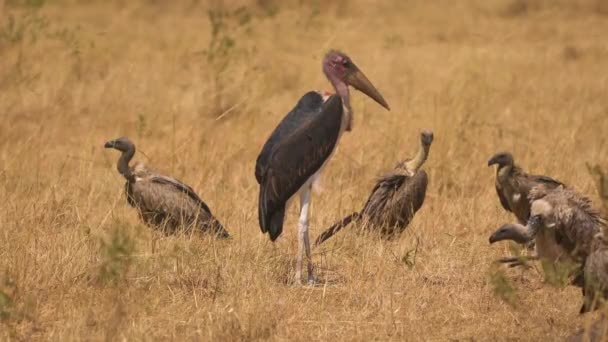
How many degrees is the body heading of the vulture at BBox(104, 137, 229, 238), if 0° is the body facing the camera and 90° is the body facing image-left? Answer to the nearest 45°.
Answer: approximately 90°

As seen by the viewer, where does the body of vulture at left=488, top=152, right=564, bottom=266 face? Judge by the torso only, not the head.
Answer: to the viewer's left

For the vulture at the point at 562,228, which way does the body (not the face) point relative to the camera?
to the viewer's left

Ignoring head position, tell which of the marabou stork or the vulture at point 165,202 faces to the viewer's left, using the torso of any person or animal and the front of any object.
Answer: the vulture

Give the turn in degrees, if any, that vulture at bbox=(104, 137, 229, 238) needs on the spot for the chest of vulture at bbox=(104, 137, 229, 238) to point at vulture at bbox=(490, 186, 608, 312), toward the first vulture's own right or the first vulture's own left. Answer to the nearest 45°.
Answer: approximately 135° to the first vulture's own left

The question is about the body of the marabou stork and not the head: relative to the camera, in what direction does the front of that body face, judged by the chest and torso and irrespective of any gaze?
to the viewer's right

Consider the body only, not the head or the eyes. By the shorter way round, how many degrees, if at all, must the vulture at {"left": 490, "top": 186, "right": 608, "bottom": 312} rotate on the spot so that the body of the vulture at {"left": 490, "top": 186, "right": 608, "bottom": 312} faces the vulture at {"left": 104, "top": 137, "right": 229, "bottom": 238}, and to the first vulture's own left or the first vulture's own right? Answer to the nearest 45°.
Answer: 0° — it already faces it

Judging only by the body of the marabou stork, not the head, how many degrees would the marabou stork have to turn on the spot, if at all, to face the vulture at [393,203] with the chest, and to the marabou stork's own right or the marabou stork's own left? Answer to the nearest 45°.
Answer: approximately 45° to the marabou stork's own left

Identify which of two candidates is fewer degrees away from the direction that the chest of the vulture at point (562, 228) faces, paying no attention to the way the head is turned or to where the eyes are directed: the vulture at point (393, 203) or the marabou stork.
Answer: the marabou stork

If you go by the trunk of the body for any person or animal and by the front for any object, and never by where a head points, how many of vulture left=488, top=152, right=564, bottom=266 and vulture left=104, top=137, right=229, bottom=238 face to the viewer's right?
0

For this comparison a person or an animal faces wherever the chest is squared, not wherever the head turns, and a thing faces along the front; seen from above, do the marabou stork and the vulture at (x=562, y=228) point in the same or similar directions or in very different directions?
very different directions

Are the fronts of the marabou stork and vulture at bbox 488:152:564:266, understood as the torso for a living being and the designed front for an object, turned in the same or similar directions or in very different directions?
very different directions
